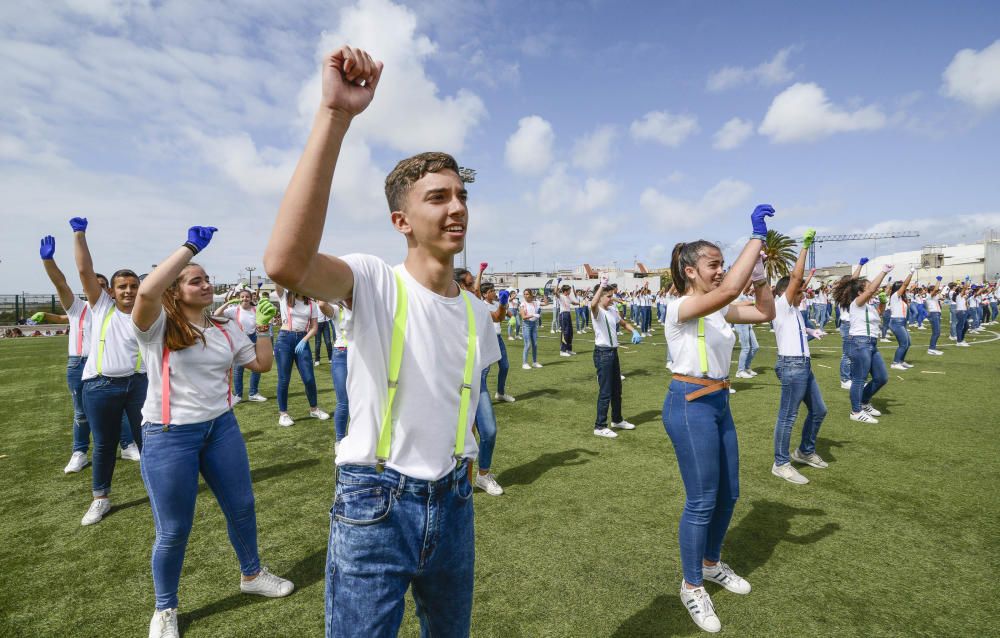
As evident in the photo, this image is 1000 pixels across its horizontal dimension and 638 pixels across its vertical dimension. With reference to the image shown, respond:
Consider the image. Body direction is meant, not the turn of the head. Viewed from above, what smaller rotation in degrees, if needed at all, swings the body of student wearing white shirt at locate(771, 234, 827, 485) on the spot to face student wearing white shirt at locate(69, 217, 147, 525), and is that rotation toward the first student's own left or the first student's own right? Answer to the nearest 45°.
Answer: approximately 90° to the first student's own right

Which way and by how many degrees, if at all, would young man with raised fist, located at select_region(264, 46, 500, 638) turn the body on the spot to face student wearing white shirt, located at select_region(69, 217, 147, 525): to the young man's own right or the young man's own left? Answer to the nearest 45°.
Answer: approximately 180°

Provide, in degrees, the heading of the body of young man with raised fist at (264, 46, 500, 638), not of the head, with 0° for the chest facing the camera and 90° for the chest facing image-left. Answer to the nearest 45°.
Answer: approximately 315°

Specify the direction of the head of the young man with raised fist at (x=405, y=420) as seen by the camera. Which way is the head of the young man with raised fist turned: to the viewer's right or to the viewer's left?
to the viewer's right

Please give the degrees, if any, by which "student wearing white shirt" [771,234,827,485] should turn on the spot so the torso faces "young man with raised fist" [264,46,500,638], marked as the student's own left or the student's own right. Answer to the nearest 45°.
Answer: approximately 45° to the student's own right

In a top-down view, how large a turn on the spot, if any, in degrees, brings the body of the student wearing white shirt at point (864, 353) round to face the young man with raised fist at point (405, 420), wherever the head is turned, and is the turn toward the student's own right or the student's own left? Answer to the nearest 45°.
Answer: approximately 90° to the student's own right
